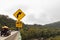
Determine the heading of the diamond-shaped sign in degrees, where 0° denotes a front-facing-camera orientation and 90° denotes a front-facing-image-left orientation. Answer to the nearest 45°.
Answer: approximately 0°
